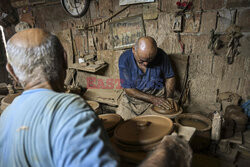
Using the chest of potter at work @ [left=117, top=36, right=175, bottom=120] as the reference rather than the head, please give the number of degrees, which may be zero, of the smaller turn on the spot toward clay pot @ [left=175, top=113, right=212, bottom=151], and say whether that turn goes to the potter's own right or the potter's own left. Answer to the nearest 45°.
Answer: approximately 45° to the potter's own left

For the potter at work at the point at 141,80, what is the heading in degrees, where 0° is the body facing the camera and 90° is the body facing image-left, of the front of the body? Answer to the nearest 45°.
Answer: approximately 0°
